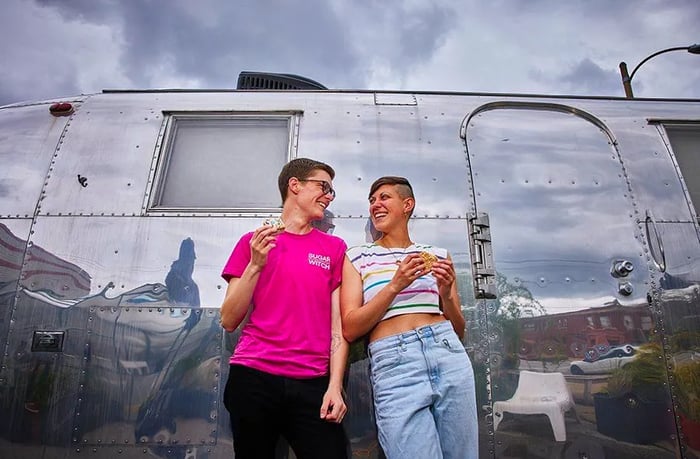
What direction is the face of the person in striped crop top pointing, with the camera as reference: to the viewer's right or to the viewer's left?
to the viewer's left

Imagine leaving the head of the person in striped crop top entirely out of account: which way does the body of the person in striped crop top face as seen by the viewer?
toward the camera

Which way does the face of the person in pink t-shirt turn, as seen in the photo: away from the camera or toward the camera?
toward the camera

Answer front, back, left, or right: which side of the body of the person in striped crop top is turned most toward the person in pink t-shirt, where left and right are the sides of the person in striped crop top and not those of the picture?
right

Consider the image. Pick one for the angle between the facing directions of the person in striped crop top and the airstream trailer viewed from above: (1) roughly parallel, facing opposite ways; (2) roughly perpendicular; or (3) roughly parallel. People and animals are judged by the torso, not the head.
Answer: roughly perpendicular
